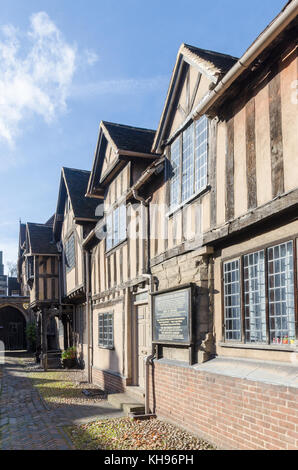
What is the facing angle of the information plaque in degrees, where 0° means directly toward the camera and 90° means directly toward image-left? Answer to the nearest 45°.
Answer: approximately 45°
